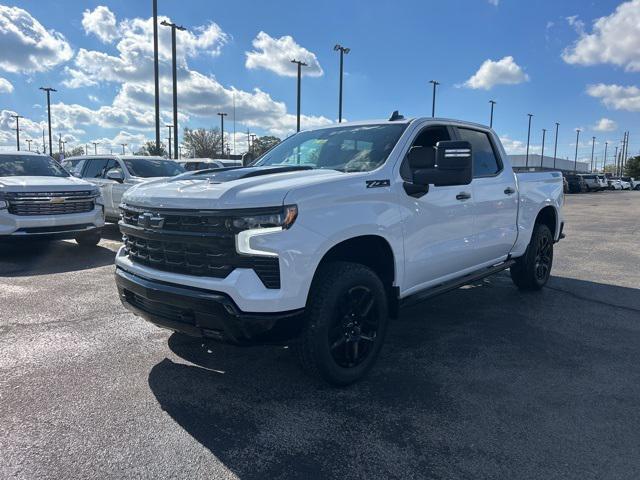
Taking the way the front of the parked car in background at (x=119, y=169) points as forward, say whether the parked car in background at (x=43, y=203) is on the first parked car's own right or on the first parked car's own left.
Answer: on the first parked car's own right

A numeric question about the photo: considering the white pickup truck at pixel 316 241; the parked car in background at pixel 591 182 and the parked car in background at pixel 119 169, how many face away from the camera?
0

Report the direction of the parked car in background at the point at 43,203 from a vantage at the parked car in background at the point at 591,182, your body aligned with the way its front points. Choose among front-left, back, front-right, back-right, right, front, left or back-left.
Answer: front-right

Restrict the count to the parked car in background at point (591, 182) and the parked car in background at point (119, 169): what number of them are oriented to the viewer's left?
0

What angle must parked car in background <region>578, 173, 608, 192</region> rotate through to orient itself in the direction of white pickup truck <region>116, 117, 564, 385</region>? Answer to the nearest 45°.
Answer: approximately 45° to its right

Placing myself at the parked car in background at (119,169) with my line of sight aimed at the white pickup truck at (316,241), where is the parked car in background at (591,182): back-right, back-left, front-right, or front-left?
back-left

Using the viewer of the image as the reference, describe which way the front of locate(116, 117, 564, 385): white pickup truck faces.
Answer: facing the viewer and to the left of the viewer

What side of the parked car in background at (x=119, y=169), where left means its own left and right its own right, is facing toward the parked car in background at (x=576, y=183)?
left

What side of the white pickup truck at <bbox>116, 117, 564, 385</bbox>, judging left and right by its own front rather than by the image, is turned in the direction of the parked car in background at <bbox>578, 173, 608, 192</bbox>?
back

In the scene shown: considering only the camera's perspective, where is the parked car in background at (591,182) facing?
facing the viewer and to the right of the viewer

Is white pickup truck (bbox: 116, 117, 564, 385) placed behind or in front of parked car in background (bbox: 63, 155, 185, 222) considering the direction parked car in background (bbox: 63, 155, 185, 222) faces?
in front

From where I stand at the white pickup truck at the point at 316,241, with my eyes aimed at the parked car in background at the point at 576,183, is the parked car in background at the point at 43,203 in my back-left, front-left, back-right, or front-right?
front-left
